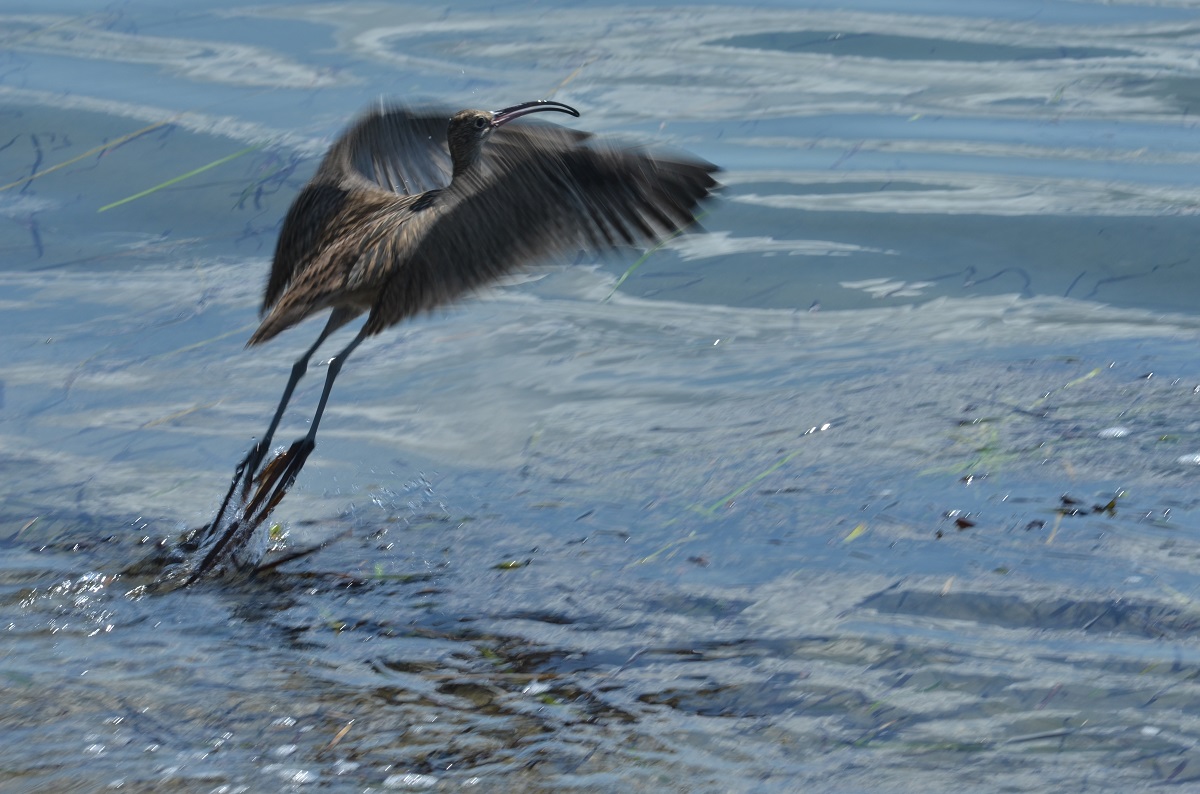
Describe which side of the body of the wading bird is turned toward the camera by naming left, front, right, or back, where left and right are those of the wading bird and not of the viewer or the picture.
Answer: right

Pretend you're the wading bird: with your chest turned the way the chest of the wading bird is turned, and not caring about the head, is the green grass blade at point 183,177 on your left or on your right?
on your left
